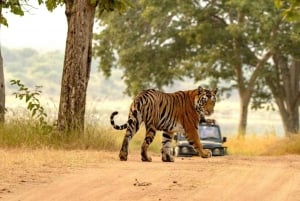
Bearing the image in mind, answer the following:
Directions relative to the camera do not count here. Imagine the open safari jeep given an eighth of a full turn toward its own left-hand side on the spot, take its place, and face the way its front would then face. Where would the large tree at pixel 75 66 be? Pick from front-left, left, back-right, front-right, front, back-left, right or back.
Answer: right

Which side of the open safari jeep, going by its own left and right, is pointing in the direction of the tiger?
front

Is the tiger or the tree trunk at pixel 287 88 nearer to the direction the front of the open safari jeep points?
the tiger

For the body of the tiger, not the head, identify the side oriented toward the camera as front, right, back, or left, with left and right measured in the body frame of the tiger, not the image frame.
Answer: right

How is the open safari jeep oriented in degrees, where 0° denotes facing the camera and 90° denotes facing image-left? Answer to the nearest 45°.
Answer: approximately 0°

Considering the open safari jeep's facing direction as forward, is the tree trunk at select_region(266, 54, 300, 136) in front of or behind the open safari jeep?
behind

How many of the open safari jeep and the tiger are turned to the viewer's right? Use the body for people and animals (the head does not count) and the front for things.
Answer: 1

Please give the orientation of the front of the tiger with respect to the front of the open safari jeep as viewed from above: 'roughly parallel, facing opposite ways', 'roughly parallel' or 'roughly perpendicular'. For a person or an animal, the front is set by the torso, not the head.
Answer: roughly perpendicular
